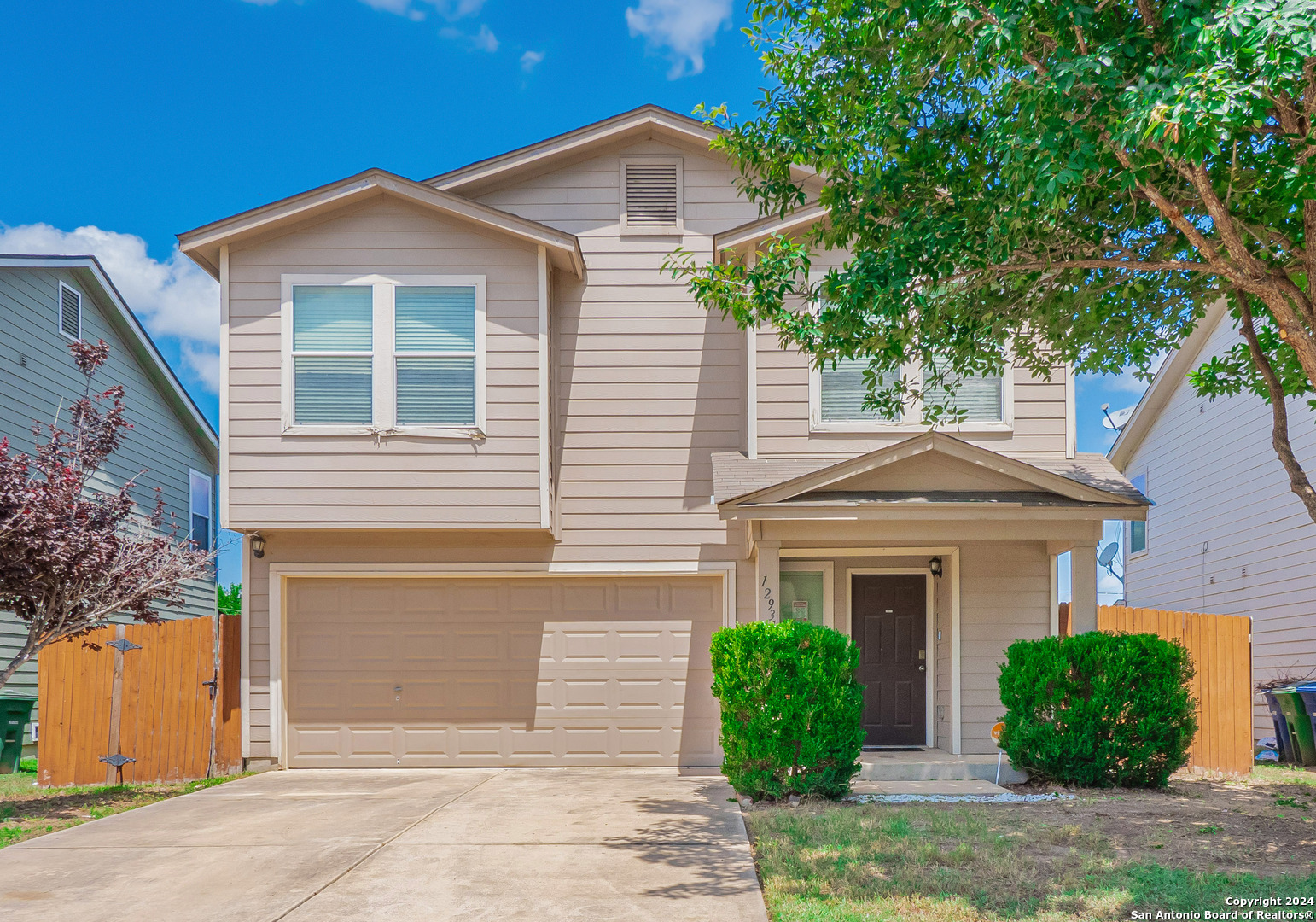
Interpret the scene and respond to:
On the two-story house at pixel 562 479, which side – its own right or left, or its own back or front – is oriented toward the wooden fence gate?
right

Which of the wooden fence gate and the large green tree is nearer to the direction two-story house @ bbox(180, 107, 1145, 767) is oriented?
the large green tree

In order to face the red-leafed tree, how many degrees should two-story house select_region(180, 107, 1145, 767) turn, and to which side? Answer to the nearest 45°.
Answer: approximately 45° to its right

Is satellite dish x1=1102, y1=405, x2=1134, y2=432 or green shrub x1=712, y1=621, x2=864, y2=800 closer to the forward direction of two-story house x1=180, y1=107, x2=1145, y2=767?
the green shrub

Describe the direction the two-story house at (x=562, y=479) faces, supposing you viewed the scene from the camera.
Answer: facing the viewer

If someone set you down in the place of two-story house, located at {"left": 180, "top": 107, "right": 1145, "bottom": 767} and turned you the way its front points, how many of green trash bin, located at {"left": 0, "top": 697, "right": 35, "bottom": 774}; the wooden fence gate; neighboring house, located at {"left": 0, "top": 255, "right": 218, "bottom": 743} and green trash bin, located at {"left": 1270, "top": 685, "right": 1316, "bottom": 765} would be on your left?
1

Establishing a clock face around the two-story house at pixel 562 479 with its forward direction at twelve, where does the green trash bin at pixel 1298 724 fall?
The green trash bin is roughly at 9 o'clock from the two-story house.

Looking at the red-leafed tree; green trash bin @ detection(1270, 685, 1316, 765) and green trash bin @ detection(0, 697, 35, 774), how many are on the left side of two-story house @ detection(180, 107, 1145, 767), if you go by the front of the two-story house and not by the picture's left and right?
1

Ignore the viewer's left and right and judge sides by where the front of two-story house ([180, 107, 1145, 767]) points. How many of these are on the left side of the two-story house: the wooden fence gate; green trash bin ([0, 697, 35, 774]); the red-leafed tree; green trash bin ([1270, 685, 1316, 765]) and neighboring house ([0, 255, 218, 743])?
1
